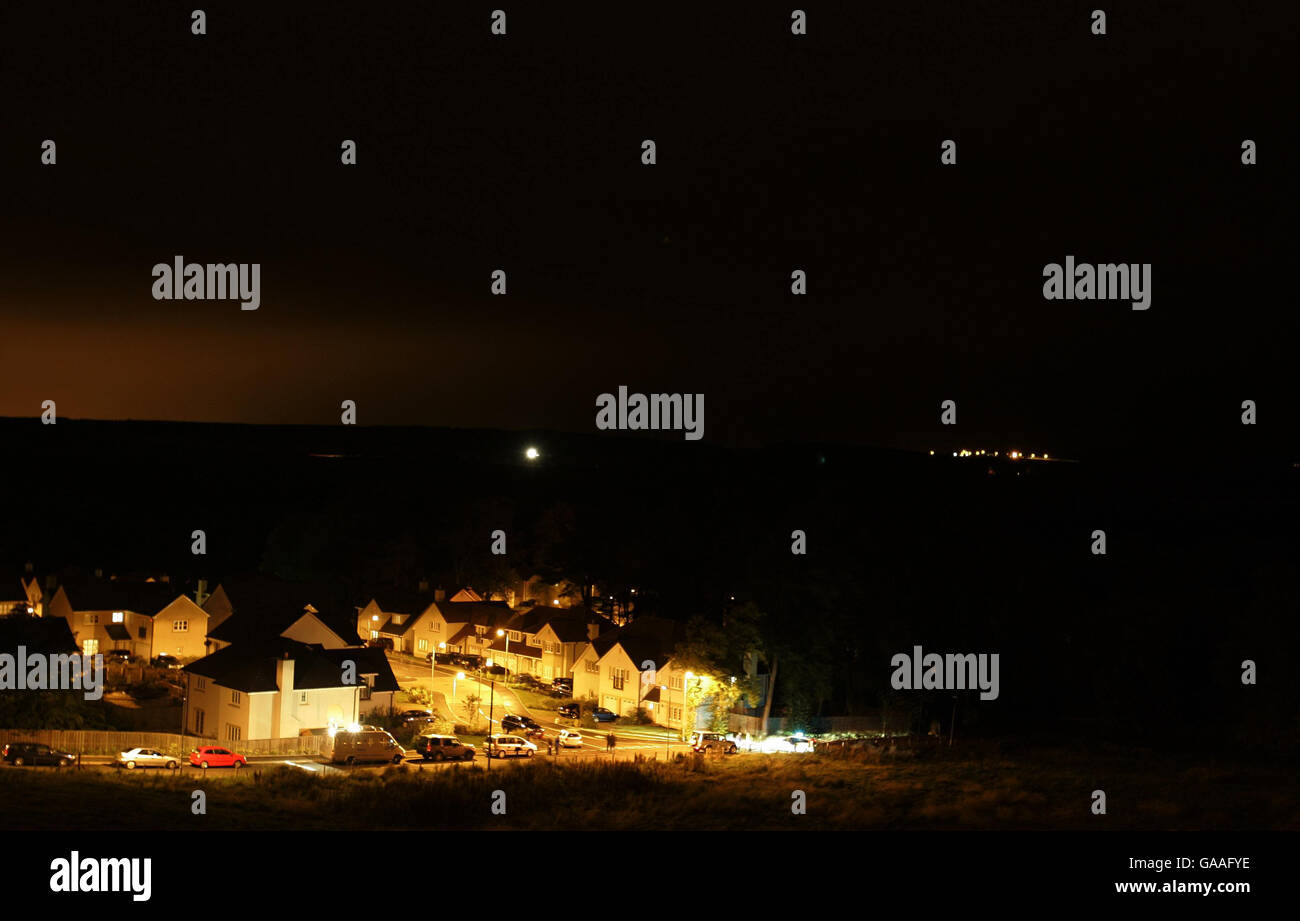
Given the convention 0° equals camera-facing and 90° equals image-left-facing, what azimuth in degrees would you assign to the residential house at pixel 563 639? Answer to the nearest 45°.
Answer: approximately 45°

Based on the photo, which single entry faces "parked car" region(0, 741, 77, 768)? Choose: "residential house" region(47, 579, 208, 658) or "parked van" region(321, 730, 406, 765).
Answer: the residential house

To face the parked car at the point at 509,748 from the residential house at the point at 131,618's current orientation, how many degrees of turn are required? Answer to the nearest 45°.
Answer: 0° — it already faces it

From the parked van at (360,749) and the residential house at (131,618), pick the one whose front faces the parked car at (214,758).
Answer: the residential house

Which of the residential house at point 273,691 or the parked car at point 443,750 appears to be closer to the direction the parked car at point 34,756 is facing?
the parked car

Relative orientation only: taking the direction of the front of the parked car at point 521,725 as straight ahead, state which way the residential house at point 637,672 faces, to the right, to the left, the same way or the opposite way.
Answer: to the right

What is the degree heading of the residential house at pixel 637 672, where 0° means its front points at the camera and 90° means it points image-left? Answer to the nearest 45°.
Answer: approximately 45°
